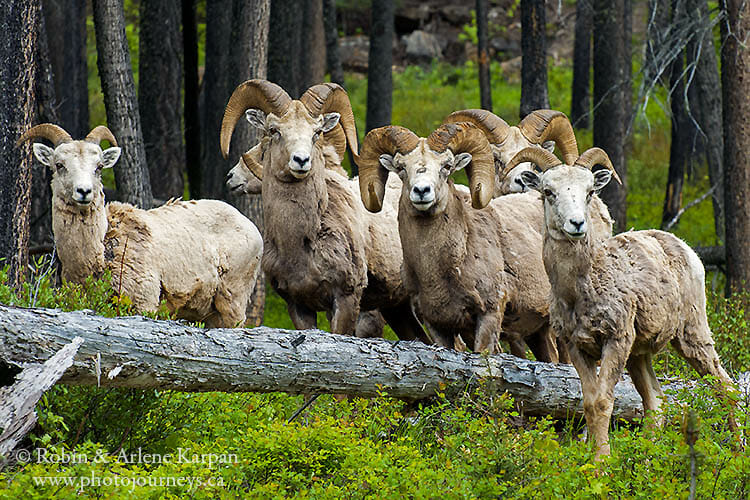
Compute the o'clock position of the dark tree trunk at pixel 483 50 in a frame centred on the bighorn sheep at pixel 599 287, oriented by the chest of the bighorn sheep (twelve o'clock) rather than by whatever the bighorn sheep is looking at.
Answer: The dark tree trunk is roughly at 4 o'clock from the bighorn sheep.

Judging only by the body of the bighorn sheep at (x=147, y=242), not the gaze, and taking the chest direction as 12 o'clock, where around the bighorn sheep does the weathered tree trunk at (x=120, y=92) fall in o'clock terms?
The weathered tree trunk is roughly at 3 o'clock from the bighorn sheep.

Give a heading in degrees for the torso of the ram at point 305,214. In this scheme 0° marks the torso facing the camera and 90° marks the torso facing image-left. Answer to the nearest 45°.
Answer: approximately 45°

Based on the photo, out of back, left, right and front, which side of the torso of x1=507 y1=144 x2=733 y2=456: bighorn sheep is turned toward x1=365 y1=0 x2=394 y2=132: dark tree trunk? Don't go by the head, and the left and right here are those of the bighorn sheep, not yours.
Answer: right

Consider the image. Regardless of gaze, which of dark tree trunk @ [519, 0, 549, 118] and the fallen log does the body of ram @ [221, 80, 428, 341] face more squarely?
the fallen log

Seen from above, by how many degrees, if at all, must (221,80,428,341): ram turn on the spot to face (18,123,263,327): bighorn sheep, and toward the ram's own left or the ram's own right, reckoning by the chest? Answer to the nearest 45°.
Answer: approximately 45° to the ram's own right

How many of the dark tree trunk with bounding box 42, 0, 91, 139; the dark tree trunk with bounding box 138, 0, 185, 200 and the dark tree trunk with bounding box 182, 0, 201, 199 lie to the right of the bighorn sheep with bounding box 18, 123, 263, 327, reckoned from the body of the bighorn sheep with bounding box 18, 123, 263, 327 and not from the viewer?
3

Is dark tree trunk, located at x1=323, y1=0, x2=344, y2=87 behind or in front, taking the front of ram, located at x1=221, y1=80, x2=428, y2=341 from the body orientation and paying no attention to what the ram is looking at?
behind

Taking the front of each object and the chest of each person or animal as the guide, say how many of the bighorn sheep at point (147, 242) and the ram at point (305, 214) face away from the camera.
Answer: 0

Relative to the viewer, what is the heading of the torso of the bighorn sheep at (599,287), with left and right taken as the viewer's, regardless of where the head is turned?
facing the viewer and to the left of the viewer

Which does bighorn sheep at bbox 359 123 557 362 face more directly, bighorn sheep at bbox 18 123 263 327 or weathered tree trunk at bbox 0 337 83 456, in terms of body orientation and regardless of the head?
the weathered tree trunk

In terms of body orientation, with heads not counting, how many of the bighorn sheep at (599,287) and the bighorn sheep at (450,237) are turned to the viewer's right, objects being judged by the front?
0

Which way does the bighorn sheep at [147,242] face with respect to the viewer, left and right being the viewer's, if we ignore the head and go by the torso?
facing to the left of the viewer

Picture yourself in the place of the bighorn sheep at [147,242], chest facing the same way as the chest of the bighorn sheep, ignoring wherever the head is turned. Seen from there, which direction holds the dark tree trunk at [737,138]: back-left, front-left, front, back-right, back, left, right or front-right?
back
